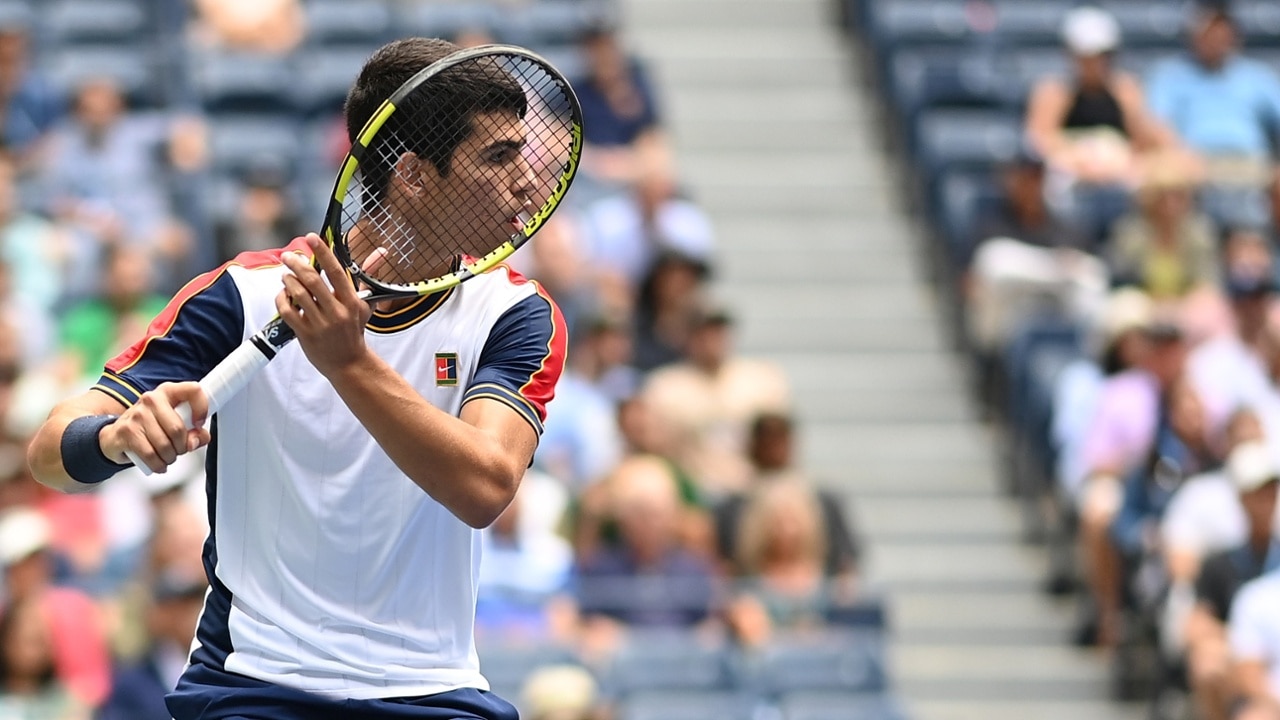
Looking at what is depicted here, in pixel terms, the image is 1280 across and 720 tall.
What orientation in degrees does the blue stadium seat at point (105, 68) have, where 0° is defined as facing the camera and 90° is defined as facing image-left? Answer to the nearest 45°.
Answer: approximately 0°

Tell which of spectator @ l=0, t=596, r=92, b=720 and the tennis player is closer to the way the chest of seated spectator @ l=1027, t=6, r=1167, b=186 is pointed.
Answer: the tennis player

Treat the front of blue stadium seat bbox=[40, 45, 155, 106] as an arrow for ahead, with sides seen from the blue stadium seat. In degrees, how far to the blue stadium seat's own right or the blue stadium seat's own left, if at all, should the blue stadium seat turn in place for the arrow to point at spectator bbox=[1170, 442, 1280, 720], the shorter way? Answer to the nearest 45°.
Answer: approximately 45° to the blue stadium seat's own left

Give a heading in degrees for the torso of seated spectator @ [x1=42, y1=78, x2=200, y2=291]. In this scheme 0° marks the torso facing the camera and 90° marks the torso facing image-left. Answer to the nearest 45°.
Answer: approximately 0°
